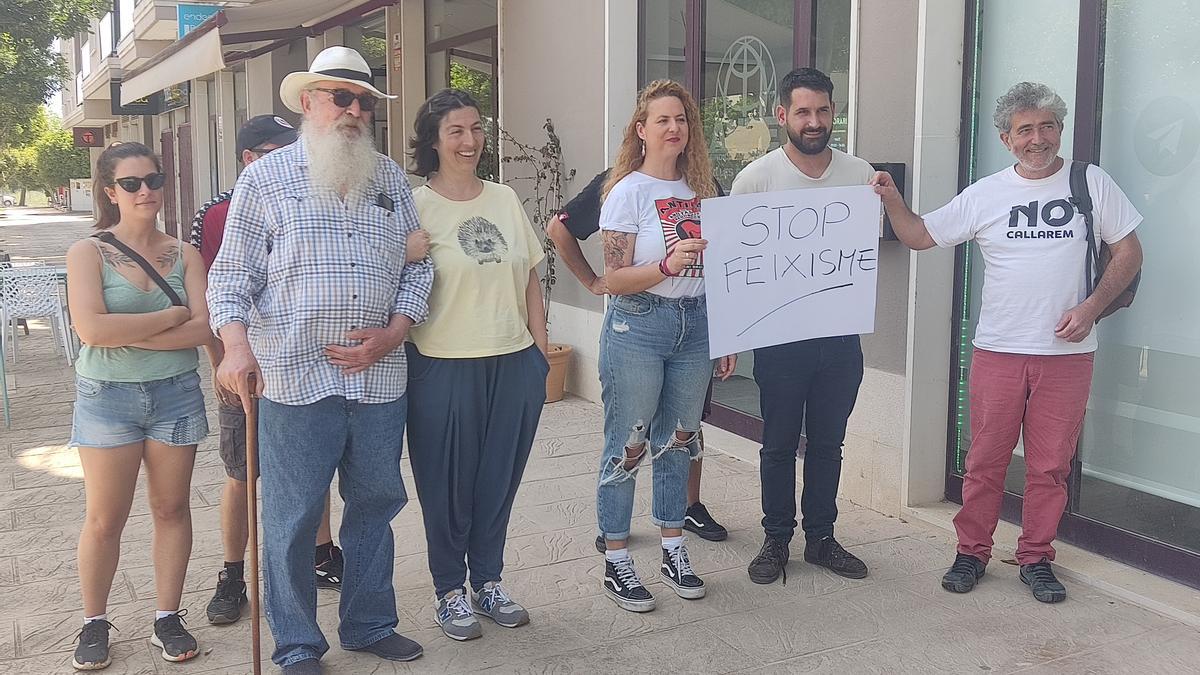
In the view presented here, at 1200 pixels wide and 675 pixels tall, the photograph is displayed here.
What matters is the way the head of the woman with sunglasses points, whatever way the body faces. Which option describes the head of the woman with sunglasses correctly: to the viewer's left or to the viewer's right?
to the viewer's right

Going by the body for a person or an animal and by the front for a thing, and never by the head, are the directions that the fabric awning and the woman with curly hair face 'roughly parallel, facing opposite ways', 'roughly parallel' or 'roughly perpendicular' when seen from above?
roughly perpendicular

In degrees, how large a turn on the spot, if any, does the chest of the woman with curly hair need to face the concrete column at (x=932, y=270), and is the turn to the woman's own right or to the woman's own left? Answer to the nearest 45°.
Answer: approximately 90° to the woman's own left

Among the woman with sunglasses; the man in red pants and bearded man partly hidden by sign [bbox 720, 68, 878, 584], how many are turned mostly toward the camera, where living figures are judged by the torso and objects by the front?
3

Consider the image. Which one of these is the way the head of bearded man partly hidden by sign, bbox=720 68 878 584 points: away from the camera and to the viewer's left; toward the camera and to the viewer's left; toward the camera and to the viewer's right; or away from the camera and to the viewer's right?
toward the camera and to the viewer's right

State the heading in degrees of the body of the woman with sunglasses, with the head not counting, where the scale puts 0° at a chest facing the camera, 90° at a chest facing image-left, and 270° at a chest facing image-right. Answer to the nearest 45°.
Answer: approximately 0°

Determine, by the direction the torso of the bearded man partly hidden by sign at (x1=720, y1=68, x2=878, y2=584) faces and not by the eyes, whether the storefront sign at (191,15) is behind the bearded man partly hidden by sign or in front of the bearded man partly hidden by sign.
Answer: behind

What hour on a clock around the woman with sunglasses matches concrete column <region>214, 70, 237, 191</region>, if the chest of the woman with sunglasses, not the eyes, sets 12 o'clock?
The concrete column is roughly at 6 o'clock from the woman with sunglasses.

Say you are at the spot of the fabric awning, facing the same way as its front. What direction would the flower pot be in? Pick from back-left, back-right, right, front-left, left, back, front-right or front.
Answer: left

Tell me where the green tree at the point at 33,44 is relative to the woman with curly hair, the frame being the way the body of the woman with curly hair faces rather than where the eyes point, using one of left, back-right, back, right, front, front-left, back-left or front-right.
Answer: back

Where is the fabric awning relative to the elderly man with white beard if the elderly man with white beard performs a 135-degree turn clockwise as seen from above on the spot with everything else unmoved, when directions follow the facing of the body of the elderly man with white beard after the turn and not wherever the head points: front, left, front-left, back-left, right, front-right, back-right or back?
right

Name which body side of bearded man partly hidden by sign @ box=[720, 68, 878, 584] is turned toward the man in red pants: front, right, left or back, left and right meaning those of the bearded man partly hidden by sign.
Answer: left

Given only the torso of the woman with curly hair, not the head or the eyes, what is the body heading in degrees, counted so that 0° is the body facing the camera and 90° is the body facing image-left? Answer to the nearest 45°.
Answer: approximately 315°

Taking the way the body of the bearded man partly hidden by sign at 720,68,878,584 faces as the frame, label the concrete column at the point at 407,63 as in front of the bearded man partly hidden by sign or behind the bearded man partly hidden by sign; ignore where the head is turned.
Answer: behind

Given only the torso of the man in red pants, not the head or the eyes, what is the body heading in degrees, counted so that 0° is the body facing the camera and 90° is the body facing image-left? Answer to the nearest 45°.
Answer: approximately 0°

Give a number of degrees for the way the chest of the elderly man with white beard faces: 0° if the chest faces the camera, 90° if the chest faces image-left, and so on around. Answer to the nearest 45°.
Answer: approximately 315°
